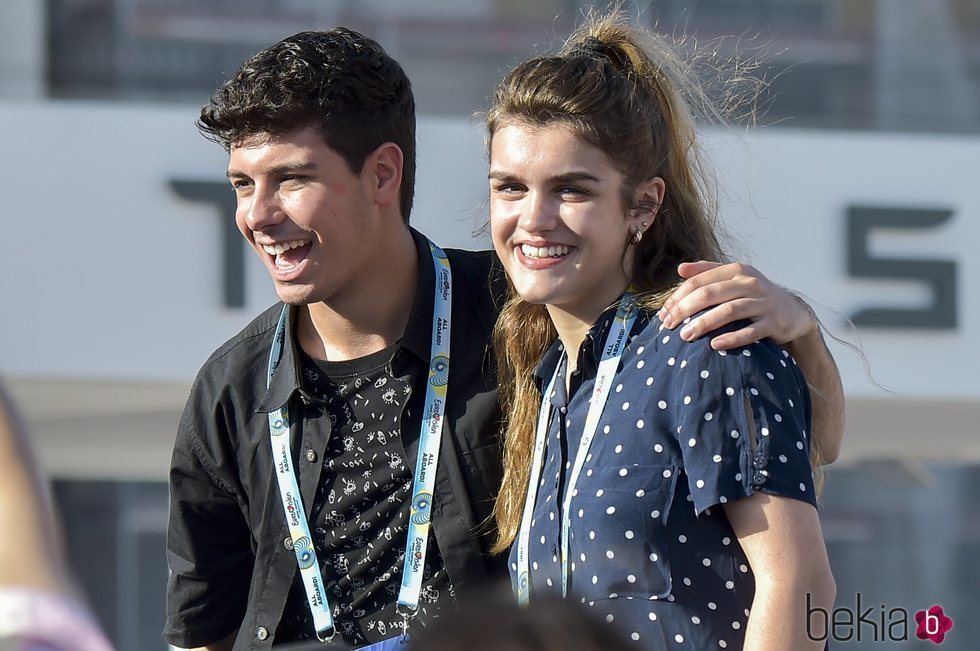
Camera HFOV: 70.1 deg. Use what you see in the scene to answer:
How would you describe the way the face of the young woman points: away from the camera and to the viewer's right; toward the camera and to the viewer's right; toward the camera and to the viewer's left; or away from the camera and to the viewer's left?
toward the camera and to the viewer's left

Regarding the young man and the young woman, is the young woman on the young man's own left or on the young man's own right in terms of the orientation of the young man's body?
on the young man's own left

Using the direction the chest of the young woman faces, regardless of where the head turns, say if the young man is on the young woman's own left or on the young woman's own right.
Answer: on the young woman's own right

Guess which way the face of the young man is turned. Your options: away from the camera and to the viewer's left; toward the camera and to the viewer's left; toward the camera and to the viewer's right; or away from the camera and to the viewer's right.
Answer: toward the camera and to the viewer's left

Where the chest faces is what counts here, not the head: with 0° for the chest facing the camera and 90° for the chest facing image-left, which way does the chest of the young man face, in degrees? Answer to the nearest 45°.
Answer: approximately 0°

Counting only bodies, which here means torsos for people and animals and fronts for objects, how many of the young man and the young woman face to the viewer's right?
0

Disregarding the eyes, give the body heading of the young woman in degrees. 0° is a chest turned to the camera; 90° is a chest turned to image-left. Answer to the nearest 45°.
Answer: approximately 45°
